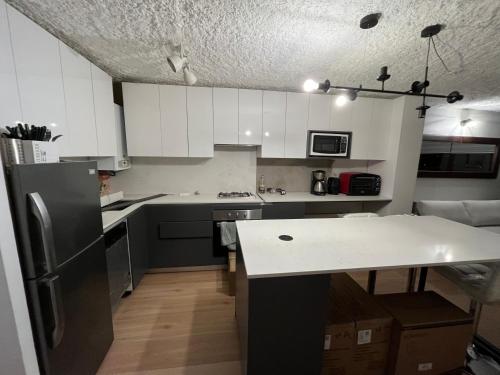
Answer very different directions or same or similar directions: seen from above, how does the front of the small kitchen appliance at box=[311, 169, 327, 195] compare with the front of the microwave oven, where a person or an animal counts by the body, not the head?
same or similar directions

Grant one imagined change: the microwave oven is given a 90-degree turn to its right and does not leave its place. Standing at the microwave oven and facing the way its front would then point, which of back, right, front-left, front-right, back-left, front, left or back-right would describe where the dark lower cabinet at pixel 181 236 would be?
front-left

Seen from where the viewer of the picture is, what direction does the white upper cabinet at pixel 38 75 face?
facing the viewer and to the right of the viewer

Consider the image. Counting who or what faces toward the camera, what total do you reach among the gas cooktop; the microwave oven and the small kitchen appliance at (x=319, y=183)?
3

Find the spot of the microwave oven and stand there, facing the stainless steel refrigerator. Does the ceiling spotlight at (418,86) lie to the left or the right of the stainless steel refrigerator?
left

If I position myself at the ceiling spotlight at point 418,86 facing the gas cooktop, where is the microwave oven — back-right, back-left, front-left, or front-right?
front-right

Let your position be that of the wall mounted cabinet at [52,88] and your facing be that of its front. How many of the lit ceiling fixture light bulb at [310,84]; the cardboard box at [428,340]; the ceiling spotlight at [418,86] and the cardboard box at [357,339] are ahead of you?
4

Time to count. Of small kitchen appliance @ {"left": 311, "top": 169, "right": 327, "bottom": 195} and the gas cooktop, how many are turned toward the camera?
2

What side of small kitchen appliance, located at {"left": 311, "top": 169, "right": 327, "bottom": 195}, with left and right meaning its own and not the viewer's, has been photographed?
front

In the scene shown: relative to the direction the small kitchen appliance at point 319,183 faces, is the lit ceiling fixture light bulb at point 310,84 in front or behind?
in front

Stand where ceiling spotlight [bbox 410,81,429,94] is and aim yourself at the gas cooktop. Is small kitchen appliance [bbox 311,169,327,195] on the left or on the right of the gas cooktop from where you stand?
right

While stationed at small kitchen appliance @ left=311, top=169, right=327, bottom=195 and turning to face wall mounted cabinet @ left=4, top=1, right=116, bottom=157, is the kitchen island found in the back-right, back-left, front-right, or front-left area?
front-left

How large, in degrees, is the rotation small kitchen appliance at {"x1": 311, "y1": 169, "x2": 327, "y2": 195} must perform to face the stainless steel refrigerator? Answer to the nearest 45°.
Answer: approximately 45° to its right

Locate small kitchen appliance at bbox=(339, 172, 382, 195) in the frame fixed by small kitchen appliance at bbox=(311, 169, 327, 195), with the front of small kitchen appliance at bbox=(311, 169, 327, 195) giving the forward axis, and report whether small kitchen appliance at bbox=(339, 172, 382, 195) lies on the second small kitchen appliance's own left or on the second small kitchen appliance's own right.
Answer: on the second small kitchen appliance's own left

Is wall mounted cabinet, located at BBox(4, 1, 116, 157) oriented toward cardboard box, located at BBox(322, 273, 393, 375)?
yes

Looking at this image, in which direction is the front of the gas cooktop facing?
toward the camera
